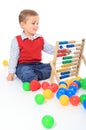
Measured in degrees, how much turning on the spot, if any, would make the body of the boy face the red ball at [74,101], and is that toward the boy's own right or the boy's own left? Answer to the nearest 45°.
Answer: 0° — they already face it

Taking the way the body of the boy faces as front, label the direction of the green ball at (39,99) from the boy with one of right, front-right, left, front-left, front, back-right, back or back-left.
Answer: front-right

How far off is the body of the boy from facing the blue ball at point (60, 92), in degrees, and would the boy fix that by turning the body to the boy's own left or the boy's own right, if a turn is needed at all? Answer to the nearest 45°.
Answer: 0° — they already face it

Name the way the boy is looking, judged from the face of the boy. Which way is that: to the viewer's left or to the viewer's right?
to the viewer's right

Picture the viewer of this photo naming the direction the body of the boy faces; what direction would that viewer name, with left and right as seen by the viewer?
facing the viewer and to the right of the viewer

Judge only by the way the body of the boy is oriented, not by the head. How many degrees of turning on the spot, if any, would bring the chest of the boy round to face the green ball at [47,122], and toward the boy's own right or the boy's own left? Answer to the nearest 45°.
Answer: approximately 45° to the boy's own right

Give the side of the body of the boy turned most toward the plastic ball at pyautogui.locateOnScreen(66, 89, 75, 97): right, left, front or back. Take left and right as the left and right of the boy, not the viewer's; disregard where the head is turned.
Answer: front
